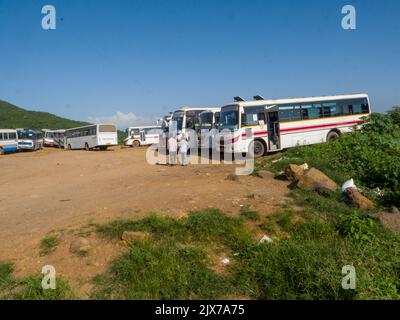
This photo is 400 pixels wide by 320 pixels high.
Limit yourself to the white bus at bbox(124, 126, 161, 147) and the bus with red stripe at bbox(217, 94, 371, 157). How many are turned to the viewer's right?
0

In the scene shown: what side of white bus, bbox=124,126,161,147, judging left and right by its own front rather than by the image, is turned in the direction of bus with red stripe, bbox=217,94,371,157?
left

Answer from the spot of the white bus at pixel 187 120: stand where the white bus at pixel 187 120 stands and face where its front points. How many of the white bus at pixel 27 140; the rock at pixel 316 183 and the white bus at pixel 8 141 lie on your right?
2

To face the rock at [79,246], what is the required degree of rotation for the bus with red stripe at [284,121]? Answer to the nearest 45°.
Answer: approximately 45° to its left

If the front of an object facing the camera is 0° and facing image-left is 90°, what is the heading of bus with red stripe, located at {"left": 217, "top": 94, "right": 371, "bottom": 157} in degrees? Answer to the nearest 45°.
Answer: approximately 45°

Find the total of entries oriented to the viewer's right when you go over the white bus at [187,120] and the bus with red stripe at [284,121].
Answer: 0

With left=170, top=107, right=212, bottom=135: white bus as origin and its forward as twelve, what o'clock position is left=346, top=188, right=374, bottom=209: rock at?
The rock is roughly at 10 o'clock from the white bus.

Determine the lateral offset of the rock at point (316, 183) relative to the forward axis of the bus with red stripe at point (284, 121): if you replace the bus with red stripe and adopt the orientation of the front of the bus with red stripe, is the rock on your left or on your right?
on your left
